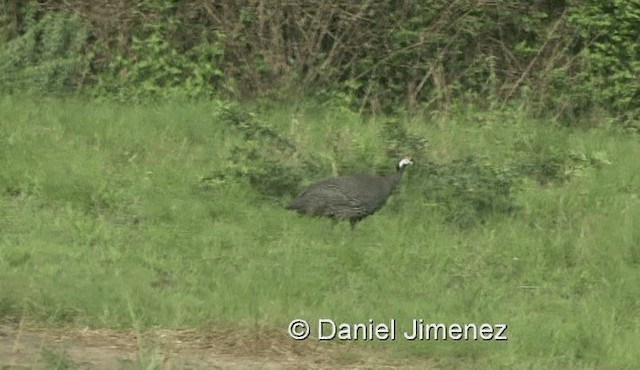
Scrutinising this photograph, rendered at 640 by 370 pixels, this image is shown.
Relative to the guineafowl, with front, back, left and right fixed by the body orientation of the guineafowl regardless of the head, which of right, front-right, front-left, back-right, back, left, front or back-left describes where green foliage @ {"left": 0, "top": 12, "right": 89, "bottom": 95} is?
back-left

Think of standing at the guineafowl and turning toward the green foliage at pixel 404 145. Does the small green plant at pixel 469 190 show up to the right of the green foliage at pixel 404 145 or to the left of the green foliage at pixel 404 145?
right

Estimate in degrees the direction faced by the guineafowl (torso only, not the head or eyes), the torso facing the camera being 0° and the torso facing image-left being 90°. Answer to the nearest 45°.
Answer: approximately 270°

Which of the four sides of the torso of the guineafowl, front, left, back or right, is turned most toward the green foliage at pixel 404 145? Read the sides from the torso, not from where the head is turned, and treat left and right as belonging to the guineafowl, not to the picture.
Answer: left

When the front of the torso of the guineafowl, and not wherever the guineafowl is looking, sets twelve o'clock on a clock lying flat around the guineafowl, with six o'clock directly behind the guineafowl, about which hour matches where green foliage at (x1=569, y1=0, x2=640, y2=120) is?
The green foliage is roughly at 10 o'clock from the guineafowl.

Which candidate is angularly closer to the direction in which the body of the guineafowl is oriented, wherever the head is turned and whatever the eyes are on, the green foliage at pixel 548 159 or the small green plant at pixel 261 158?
the green foliage
